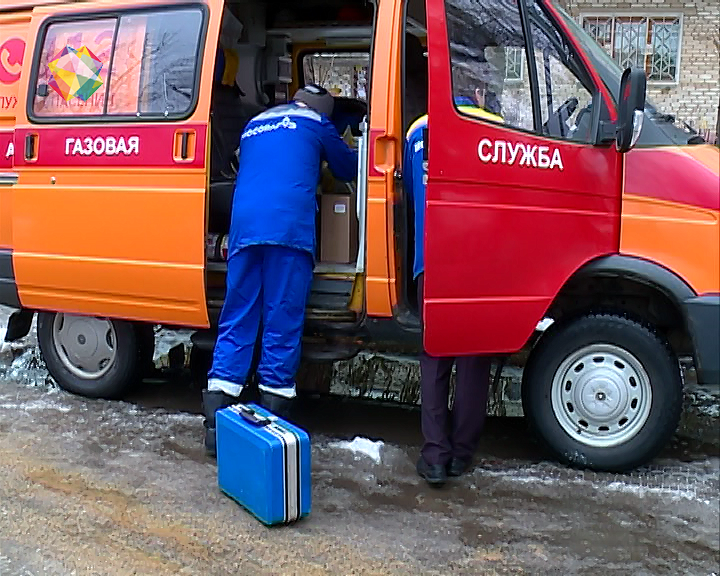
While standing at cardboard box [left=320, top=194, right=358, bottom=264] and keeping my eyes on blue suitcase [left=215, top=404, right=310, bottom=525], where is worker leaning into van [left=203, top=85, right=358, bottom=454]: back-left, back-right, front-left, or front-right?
front-right

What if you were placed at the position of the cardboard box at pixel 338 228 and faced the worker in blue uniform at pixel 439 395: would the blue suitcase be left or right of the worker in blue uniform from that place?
right

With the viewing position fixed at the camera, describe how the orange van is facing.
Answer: facing the viewer and to the right of the viewer

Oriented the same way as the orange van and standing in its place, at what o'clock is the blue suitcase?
The blue suitcase is roughly at 3 o'clock from the orange van.
